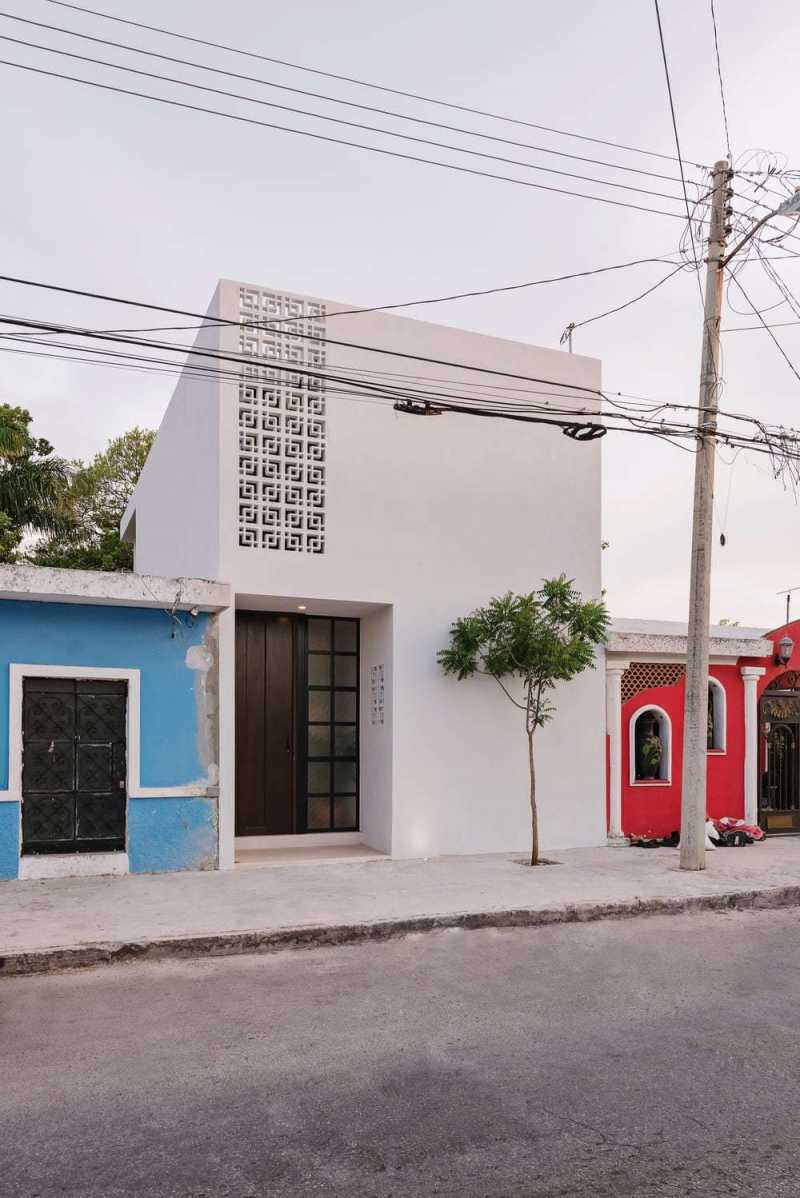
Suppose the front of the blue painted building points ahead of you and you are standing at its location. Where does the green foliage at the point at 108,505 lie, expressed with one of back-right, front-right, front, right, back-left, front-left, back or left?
back

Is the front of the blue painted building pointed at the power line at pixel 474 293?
no

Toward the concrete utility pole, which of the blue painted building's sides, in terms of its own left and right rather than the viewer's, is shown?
left

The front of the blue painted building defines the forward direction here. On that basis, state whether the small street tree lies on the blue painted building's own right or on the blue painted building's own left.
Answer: on the blue painted building's own left

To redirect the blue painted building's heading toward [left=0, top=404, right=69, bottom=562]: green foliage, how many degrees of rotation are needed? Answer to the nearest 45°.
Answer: approximately 180°

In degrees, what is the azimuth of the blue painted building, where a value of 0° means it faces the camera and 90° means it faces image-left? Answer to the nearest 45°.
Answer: approximately 0°
